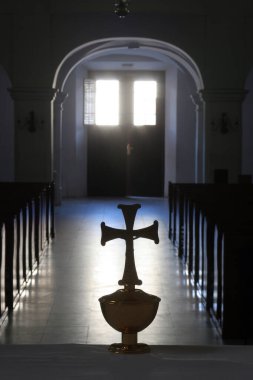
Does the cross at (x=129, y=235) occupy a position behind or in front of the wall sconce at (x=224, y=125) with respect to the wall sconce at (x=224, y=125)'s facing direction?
in front

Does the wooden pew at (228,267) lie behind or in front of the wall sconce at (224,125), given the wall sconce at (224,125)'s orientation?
in front

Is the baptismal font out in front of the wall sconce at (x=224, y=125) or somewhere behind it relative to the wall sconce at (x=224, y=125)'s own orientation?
in front

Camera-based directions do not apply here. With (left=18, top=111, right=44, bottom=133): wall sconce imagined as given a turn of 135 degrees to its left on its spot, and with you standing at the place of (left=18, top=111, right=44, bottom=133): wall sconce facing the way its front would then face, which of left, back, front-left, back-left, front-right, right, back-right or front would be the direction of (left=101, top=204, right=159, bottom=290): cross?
back-right

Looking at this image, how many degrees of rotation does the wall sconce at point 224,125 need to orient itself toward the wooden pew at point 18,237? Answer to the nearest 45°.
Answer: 0° — it already faces it
